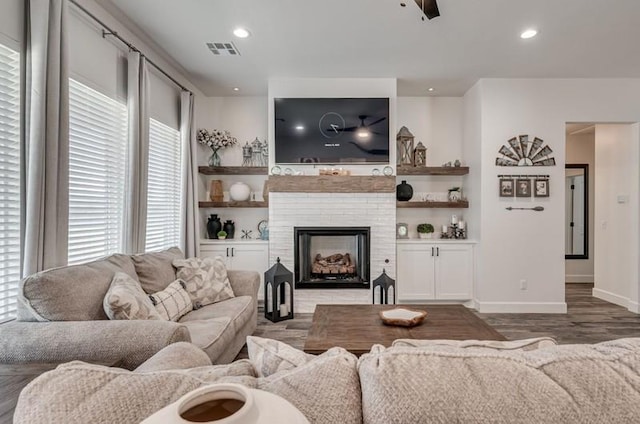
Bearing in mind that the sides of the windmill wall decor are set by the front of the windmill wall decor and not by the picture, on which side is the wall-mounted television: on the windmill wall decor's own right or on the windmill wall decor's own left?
on the windmill wall decor's own right

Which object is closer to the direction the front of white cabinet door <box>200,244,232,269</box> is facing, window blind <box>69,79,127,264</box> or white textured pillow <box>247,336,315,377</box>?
the white textured pillow

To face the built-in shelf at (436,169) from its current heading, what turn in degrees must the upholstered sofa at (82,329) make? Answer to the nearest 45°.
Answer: approximately 45° to its left

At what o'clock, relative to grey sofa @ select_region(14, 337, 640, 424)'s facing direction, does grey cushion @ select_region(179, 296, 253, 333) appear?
The grey cushion is roughly at 11 o'clock from the grey sofa.

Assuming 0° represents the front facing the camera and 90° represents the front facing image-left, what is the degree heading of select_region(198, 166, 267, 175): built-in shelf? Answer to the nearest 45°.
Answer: approximately 0°

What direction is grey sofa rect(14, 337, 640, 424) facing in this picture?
away from the camera

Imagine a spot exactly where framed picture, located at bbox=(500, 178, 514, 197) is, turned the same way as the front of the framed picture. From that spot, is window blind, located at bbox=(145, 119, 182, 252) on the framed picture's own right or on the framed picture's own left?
on the framed picture's own right

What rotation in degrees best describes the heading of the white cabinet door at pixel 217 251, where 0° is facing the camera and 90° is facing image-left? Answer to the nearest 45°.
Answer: approximately 0°

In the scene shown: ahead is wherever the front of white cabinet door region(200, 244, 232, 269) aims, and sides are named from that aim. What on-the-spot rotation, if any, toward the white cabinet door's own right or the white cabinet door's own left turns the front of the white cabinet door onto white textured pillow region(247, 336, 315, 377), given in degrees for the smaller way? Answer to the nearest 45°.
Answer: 0° — it already faces it
